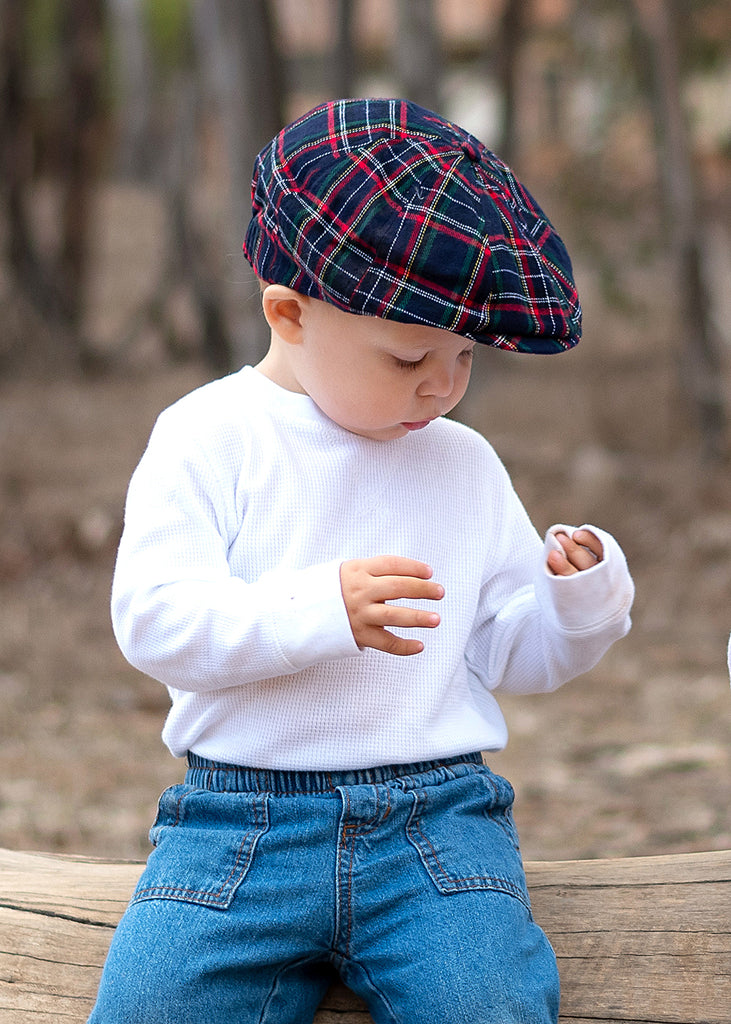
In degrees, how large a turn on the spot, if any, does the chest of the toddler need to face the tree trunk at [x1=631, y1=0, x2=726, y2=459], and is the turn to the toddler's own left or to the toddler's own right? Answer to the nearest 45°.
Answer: approximately 180°

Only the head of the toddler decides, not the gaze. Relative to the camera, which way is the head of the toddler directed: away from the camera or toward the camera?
toward the camera

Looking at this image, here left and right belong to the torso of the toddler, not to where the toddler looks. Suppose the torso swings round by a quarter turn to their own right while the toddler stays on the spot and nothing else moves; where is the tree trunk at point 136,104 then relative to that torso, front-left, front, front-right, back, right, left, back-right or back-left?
right

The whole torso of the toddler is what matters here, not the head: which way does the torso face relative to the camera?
toward the camera

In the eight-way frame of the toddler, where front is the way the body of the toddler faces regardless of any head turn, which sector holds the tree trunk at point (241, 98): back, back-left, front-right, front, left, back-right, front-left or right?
back

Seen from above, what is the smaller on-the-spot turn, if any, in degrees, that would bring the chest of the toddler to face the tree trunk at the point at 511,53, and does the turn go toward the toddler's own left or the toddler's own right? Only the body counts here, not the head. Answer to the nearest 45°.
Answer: approximately 180°

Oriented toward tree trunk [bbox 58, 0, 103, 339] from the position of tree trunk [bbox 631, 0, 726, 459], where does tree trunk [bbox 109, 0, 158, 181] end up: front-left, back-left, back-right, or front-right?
front-right

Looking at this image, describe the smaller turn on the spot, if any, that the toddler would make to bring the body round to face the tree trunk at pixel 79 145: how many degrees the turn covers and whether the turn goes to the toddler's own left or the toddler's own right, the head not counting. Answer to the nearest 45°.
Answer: approximately 180°

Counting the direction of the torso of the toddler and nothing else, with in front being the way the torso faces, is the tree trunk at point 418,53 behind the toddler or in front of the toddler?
behind
